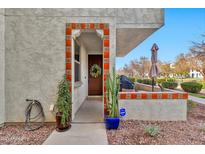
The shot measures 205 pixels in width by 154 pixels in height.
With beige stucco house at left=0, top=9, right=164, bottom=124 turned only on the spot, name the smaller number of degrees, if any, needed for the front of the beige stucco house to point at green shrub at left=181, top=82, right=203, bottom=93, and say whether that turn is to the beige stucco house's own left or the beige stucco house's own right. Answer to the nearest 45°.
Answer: approximately 135° to the beige stucco house's own left

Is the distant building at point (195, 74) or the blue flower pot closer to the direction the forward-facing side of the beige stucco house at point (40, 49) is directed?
the blue flower pot

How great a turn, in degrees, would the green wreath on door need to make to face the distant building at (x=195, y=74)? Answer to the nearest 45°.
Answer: approximately 135° to its left

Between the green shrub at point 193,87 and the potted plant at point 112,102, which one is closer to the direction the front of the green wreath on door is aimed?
the potted plant

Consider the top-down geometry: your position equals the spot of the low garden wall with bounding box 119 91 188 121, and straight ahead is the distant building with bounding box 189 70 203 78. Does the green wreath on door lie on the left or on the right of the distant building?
left

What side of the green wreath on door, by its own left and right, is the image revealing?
front

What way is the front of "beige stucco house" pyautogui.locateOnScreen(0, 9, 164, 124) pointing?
toward the camera

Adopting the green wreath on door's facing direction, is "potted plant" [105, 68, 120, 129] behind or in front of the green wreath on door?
in front

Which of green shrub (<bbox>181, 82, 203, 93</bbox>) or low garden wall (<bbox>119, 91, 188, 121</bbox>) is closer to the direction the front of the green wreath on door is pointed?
the low garden wall

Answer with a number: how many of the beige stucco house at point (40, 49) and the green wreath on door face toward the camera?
2

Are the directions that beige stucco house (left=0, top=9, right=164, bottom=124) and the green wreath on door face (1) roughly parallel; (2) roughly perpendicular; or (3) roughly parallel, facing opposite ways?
roughly parallel

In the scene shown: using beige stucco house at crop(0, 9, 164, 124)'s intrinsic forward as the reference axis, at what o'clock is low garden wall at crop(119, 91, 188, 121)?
The low garden wall is roughly at 9 o'clock from the beige stucco house.
